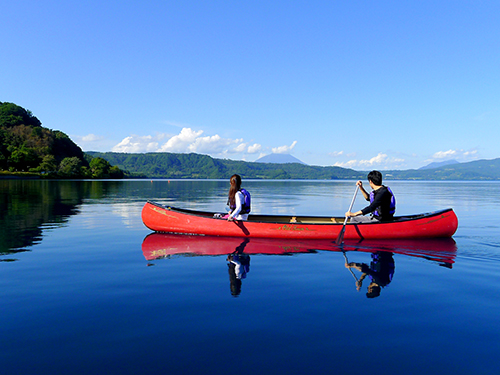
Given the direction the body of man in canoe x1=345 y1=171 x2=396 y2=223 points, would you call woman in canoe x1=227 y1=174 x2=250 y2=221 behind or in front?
in front

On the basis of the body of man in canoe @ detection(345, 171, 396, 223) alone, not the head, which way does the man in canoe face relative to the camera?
to the viewer's left
